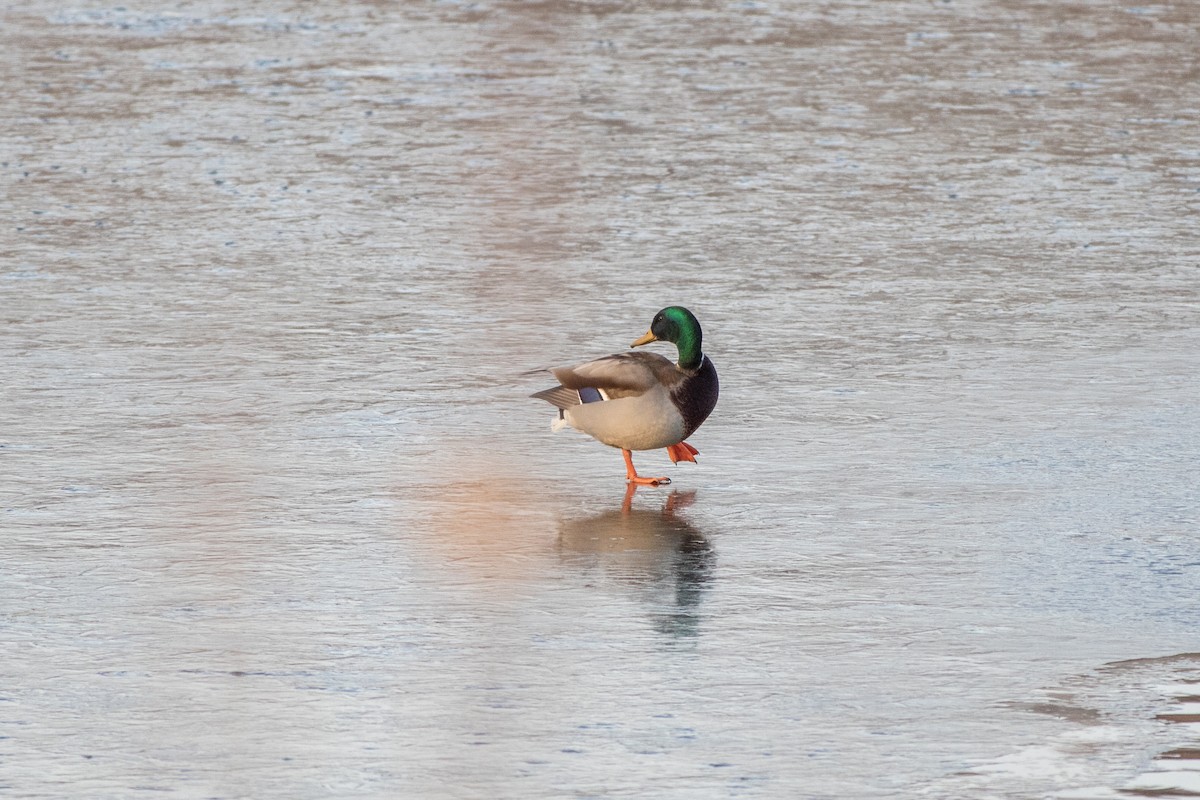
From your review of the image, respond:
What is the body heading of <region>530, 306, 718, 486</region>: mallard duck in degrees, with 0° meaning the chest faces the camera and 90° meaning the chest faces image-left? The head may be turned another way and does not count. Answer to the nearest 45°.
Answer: approximately 270°
